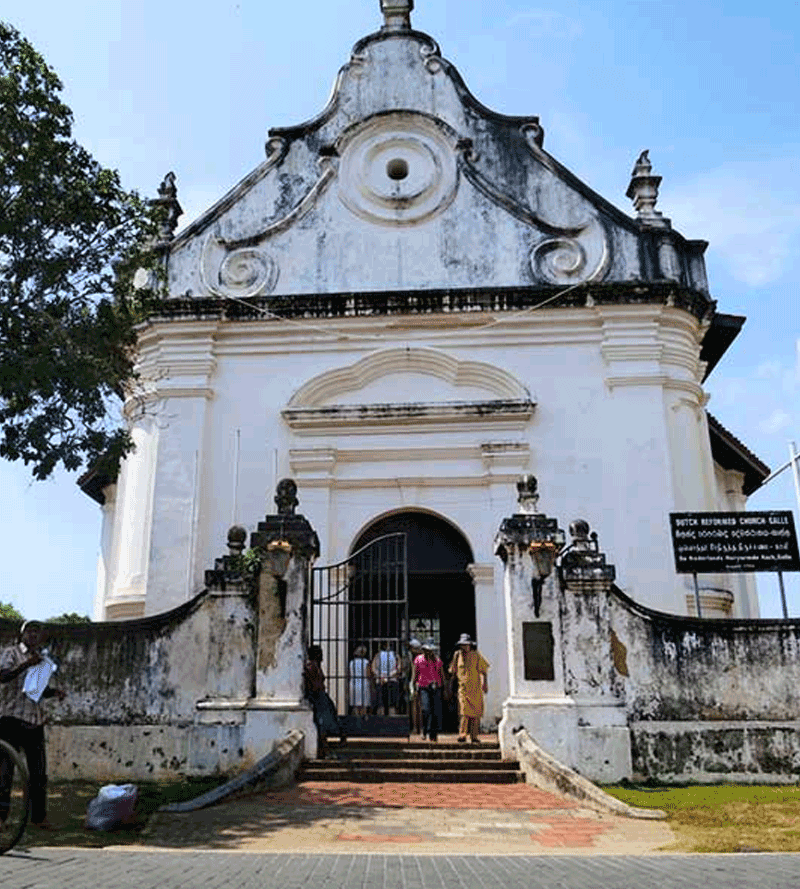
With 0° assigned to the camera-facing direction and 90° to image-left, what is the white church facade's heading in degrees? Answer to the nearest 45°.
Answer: approximately 0°

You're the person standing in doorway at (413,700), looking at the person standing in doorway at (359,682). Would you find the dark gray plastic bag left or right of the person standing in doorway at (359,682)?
left

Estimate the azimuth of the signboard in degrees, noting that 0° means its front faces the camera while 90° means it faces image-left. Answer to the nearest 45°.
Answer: approximately 0°
